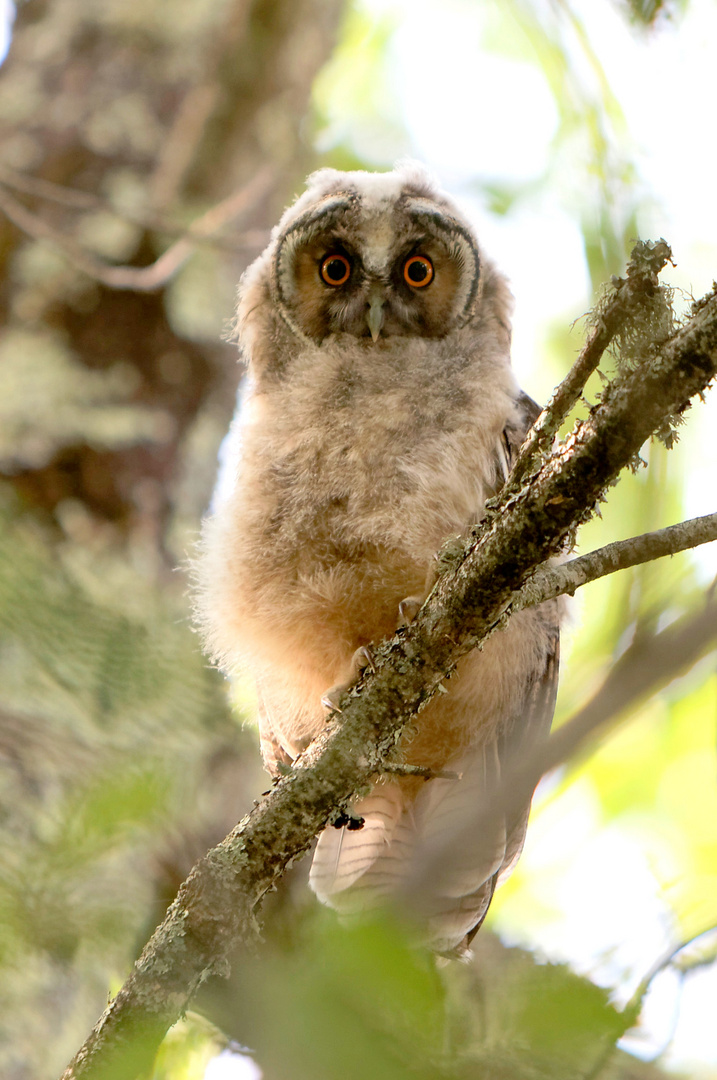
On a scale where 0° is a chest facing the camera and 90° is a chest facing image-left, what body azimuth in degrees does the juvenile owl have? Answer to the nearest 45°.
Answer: approximately 0°
